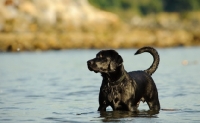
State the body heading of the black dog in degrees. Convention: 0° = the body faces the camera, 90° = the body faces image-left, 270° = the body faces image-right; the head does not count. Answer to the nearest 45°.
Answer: approximately 45°
